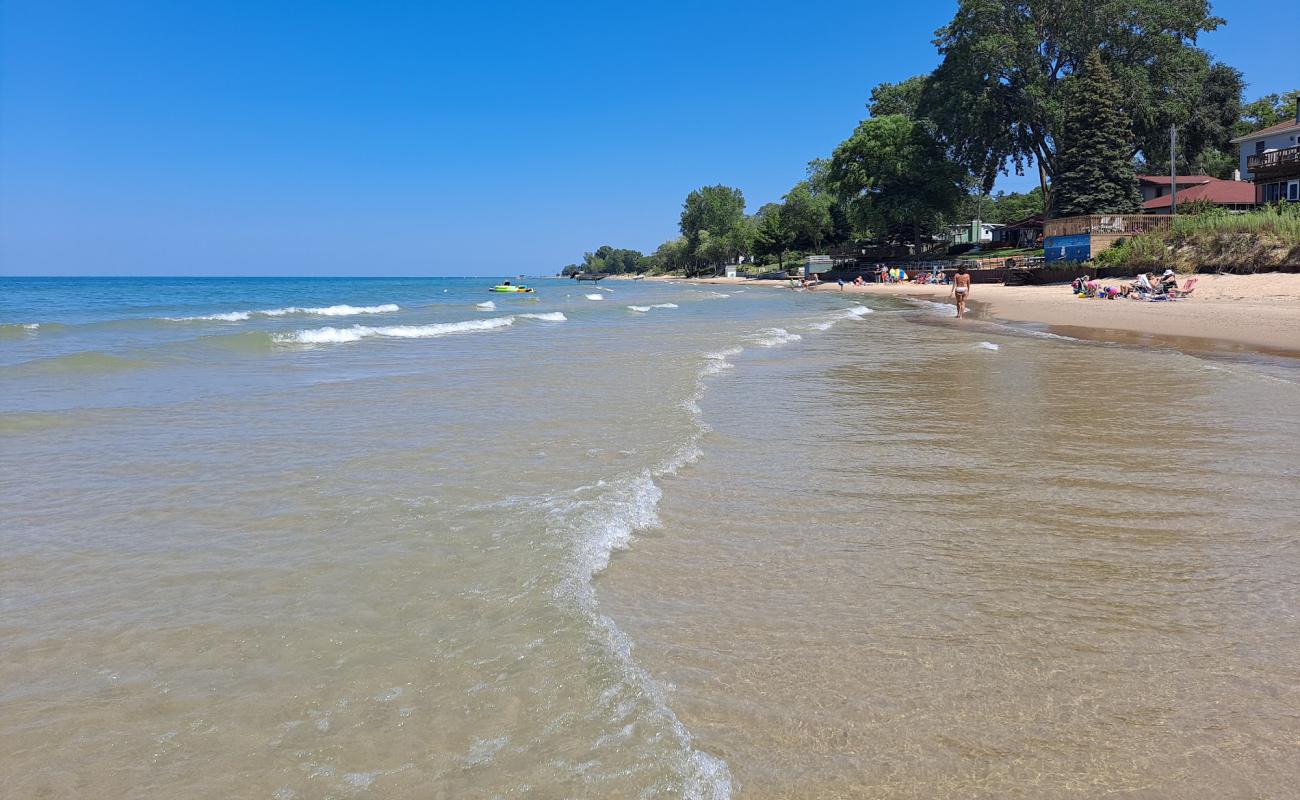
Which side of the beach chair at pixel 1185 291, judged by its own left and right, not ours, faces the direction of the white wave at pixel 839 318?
front

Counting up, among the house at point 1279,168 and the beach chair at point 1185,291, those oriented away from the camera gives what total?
0

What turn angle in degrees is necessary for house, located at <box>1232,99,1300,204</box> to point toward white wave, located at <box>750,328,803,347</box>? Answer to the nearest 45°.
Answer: approximately 45° to its left

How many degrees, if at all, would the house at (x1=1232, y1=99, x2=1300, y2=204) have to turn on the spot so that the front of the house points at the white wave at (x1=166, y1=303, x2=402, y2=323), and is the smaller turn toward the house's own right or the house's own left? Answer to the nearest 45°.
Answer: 0° — it already faces it

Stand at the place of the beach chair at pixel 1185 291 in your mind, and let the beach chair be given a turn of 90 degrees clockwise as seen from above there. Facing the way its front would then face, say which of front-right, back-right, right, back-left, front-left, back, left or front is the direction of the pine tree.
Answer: front

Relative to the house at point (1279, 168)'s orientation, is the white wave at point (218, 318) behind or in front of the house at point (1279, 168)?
in front

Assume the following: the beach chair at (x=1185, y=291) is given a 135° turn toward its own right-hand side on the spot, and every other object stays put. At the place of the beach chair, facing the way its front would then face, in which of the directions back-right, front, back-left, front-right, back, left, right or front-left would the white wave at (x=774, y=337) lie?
back

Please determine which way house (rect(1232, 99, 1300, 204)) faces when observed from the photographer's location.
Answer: facing the viewer and to the left of the viewer

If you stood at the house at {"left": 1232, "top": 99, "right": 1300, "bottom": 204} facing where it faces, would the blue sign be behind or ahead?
ahead

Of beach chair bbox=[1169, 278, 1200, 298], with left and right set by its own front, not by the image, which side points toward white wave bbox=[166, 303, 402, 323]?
front

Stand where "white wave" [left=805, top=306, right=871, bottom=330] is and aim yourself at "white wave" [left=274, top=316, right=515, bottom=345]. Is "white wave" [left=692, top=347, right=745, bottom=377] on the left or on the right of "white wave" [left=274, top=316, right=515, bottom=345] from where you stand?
left

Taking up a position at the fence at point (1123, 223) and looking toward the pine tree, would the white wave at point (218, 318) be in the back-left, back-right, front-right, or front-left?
back-left

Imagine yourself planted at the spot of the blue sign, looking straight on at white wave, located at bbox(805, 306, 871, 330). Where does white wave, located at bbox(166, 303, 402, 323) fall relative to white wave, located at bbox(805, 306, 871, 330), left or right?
right

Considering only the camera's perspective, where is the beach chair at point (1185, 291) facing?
facing to the left of the viewer

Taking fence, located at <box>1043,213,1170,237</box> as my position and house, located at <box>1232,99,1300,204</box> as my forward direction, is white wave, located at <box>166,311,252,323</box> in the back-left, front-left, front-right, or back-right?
back-left

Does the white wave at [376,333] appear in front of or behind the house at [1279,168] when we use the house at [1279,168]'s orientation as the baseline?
in front
